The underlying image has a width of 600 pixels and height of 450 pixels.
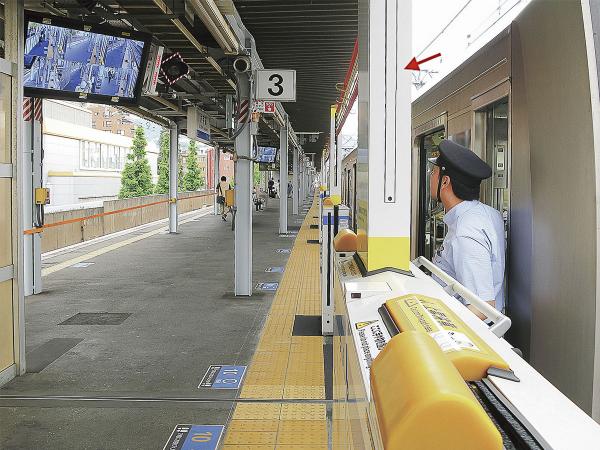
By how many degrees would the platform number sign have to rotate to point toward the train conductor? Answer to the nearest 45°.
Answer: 0° — it already faces them

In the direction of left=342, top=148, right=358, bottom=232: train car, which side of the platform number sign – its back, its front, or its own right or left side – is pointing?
back

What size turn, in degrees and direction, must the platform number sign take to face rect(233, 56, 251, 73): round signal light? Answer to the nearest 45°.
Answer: approximately 45° to its right

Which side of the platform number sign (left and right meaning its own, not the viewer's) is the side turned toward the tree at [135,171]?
back

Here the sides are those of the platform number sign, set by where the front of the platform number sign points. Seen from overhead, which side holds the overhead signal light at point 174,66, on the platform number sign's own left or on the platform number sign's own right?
on the platform number sign's own right

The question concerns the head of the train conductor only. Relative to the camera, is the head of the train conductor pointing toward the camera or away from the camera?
away from the camera

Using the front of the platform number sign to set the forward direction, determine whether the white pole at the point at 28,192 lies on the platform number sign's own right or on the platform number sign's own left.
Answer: on the platform number sign's own right

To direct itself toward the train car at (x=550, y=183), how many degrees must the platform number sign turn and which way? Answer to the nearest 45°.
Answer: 0° — it already faces it

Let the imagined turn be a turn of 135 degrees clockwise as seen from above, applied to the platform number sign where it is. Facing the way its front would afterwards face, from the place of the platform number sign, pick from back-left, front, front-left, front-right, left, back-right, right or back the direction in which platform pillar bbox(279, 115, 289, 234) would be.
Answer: front-right

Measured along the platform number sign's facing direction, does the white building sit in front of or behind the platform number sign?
behind

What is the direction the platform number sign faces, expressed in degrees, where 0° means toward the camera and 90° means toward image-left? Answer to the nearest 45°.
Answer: approximately 0°
